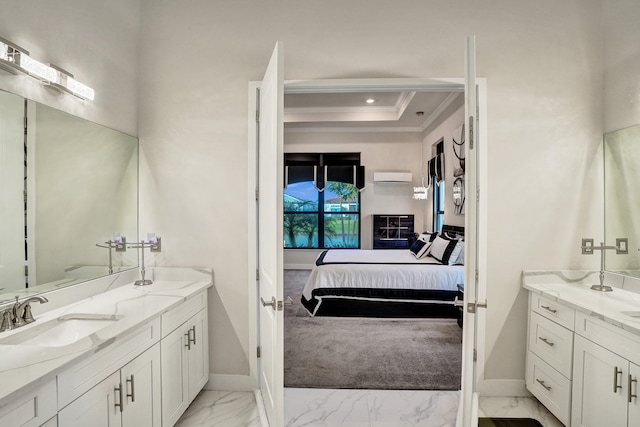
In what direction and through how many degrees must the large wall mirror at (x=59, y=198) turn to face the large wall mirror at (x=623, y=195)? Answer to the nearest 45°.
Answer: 0° — it already faces it

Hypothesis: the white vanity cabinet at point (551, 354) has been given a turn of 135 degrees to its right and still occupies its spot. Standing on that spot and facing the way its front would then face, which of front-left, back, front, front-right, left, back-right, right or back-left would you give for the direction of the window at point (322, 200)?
front-left

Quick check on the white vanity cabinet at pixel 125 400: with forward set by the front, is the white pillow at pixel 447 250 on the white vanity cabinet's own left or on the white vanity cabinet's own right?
on the white vanity cabinet's own left

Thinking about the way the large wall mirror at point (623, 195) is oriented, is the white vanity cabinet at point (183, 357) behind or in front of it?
in front

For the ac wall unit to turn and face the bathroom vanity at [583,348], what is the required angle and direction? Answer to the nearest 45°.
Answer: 0° — it already faces it

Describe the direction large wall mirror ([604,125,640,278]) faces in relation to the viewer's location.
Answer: facing the viewer and to the left of the viewer

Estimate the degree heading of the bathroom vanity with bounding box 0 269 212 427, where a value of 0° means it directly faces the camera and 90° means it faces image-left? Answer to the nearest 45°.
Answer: approximately 315°

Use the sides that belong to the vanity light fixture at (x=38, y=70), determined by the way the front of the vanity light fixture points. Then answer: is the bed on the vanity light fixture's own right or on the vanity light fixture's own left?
on the vanity light fixture's own left

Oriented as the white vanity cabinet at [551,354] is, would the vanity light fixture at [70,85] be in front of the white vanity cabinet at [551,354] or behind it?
in front

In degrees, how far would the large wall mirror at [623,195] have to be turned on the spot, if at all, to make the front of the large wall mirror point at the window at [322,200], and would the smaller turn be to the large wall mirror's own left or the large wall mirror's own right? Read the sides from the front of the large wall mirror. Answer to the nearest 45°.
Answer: approximately 90° to the large wall mirror's own right

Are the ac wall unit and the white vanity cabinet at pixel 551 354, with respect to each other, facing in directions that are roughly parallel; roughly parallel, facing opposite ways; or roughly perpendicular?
roughly perpendicular

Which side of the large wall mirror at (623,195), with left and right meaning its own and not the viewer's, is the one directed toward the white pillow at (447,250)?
right

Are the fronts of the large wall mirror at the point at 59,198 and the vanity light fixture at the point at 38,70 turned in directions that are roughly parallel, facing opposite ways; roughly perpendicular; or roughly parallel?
roughly parallel
